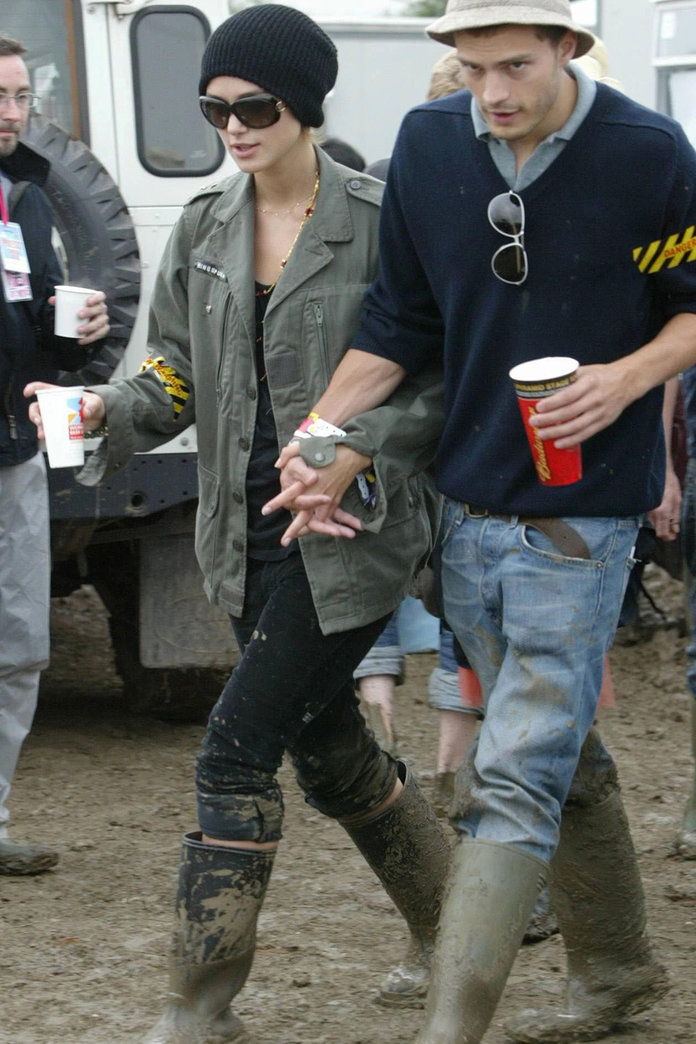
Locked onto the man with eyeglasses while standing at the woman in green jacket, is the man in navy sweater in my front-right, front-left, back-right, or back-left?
back-right

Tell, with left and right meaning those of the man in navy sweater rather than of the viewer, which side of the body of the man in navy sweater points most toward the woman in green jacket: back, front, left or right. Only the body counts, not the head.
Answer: right

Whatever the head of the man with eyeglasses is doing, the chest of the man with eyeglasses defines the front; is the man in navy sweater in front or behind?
in front

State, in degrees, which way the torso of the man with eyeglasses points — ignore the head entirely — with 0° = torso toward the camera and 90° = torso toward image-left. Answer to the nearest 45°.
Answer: approximately 315°

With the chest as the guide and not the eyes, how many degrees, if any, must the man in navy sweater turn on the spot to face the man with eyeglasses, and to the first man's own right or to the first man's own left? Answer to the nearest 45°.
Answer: approximately 90° to the first man's own right

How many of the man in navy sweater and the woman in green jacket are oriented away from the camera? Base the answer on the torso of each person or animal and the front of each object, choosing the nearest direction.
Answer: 0

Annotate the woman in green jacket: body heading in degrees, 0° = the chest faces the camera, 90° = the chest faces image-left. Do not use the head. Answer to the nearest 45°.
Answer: approximately 45°

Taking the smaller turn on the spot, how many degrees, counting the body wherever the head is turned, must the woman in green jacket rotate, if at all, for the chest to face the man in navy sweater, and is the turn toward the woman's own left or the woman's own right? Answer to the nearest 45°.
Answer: approximately 90° to the woman's own left
